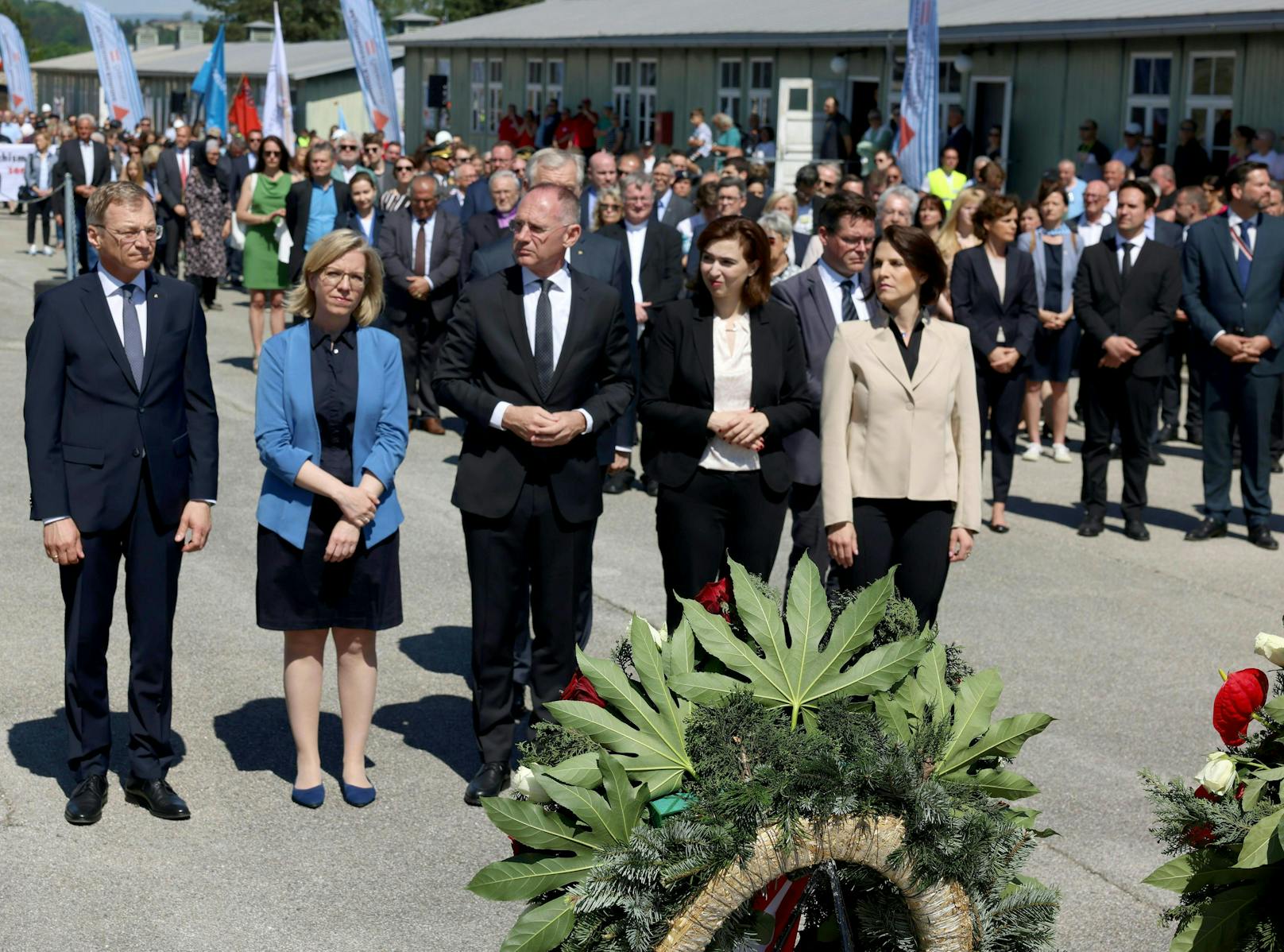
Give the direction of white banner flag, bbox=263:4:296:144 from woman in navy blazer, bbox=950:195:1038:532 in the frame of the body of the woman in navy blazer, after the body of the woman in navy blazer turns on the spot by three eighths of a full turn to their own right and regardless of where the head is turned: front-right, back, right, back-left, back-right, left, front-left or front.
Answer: front

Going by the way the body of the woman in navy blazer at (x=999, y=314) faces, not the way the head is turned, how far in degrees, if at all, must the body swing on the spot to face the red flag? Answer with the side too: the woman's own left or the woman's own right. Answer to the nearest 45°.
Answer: approximately 135° to the woman's own right

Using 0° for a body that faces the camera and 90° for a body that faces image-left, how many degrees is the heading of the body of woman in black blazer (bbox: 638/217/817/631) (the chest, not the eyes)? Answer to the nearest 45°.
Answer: approximately 0°

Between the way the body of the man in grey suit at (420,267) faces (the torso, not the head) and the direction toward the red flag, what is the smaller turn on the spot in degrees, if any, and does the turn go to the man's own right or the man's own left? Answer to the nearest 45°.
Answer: approximately 180°

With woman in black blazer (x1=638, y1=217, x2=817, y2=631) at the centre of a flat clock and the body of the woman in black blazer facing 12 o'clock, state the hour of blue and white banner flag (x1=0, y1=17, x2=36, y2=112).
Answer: The blue and white banner flag is roughly at 5 o'clock from the woman in black blazer.

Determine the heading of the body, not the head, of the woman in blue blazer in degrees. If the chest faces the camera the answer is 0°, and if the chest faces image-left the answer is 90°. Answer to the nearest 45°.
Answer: approximately 0°

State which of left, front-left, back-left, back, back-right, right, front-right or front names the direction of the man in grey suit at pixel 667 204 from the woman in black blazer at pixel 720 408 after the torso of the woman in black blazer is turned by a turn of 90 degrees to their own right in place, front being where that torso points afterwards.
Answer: right

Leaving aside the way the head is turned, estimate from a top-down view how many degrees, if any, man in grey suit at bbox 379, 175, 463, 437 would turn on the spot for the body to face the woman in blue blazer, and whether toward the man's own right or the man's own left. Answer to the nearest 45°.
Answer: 0° — they already face them

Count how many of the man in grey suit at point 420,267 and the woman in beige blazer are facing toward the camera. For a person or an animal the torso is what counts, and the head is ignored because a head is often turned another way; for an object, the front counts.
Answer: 2
